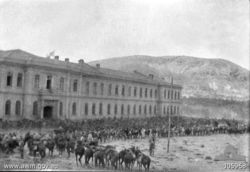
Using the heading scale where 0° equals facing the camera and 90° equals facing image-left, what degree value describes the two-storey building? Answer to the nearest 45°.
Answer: approximately 315°
